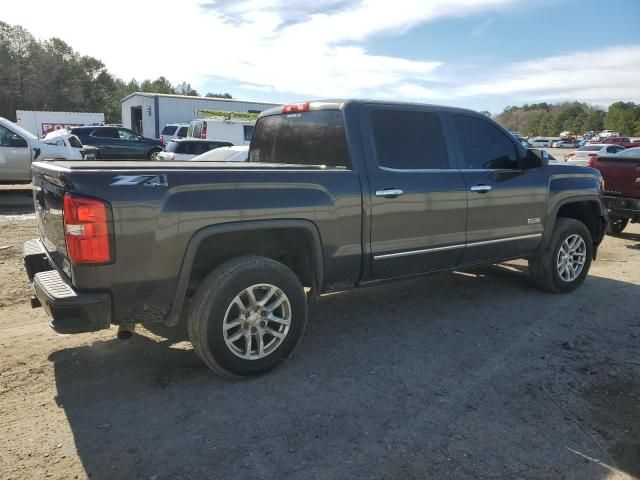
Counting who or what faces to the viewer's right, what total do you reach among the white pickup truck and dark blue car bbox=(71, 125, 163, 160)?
2

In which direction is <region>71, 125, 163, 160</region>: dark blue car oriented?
to the viewer's right

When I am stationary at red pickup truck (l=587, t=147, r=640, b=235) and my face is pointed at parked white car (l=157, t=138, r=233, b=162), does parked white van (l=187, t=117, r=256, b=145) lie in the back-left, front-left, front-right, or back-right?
front-right

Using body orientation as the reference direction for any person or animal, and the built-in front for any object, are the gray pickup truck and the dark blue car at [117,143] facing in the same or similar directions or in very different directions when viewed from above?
same or similar directions

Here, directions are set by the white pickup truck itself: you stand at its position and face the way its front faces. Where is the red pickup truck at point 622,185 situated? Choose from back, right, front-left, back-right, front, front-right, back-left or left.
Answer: front-right

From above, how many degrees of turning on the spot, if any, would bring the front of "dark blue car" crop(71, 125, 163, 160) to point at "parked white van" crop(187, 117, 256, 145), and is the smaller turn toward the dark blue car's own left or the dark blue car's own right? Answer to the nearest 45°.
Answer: approximately 45° to the dark blue car's own right

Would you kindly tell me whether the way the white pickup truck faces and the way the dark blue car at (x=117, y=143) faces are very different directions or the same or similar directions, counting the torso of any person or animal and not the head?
same or similar directions

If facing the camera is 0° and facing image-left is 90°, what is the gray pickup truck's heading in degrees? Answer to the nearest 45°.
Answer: approximately 225°

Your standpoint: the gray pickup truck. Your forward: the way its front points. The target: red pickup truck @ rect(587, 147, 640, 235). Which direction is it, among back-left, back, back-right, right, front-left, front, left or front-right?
front

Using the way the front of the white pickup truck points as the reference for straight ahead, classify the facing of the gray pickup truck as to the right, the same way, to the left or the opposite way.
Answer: the same way

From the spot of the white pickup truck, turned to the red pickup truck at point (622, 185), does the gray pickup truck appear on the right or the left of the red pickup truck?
right

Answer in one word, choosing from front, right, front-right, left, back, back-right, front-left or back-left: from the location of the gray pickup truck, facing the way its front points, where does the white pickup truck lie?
left

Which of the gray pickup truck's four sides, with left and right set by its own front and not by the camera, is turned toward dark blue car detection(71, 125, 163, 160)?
left

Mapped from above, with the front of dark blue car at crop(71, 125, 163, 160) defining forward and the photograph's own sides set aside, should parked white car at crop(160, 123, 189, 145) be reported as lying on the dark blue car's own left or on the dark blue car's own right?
on the dark blue car's own left
